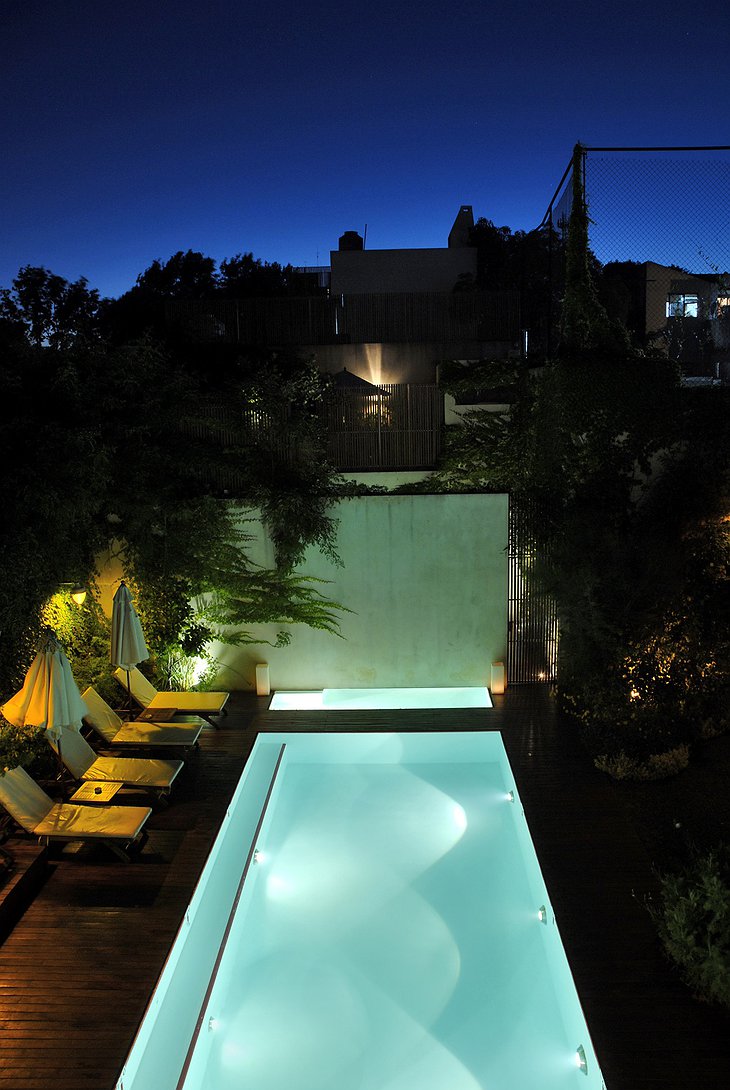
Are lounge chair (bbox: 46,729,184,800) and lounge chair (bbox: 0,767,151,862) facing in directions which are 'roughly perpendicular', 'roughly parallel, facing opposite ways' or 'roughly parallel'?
roughly parallel

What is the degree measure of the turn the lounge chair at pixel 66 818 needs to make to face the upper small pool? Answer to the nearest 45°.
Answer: approximately 45° to its left

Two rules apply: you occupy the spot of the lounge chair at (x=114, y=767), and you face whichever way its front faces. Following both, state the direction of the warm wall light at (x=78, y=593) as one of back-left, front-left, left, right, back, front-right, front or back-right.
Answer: left

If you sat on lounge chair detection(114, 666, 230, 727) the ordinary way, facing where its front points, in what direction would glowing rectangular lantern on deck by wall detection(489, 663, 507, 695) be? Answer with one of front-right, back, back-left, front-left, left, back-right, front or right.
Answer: front

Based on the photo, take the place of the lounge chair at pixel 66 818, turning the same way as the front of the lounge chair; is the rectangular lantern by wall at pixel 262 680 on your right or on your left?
on your left

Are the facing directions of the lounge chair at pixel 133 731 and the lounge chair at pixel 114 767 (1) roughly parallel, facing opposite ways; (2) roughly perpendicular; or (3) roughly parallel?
roughly parallel

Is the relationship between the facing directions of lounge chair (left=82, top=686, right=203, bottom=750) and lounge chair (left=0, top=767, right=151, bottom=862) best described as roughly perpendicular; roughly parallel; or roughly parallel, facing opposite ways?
roughly parallel

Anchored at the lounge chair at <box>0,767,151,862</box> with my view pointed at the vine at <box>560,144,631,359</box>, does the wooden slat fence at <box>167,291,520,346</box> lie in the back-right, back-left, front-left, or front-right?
front-left

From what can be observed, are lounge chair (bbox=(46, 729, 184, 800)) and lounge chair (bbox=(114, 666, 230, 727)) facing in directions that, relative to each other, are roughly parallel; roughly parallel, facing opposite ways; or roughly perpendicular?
roughly parallel

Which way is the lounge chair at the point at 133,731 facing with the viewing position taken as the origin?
facing to the right of the viewer

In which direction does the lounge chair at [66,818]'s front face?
to the viewer's right

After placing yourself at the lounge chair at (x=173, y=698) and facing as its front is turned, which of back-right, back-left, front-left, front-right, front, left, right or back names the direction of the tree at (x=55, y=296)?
left

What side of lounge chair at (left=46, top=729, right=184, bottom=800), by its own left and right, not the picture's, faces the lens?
right

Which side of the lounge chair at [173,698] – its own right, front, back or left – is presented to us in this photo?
right
